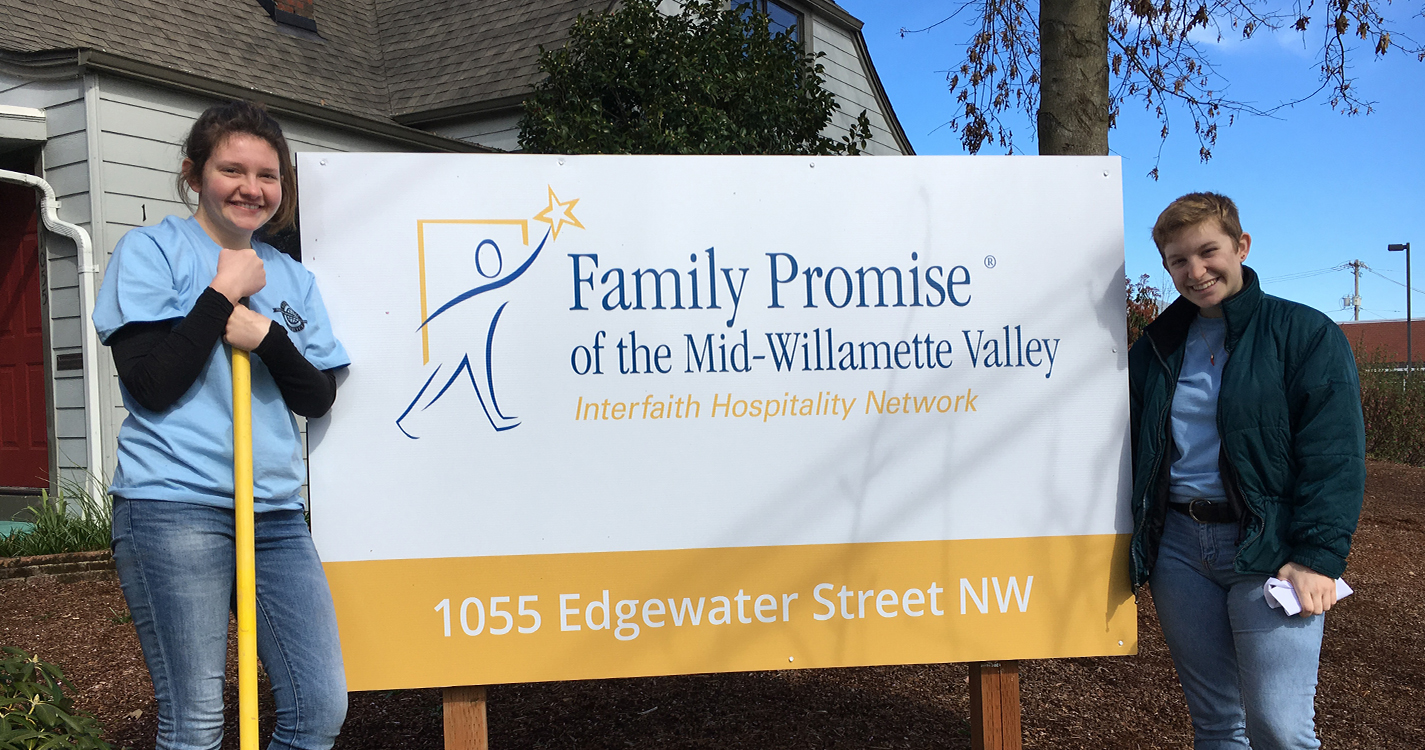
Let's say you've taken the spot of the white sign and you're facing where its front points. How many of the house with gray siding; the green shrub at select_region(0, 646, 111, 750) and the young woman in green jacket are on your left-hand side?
1

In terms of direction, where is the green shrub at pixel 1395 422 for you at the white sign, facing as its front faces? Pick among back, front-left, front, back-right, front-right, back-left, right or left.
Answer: back-left

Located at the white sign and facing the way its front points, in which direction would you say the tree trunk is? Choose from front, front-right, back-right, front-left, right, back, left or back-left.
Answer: back-left

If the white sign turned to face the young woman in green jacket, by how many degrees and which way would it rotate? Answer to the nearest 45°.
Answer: approximately 90° to its left

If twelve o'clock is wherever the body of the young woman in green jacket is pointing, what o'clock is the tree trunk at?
The tree trunk is roughly at 4 o'clock from the young woman in green jacket.

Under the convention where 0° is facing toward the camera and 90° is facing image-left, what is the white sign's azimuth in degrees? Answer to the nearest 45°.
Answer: approximately 0°

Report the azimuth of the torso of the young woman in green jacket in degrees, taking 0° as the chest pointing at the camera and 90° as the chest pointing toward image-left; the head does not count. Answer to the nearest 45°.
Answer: approximately 45°

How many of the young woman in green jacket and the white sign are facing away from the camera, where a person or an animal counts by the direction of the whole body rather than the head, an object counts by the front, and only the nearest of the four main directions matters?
0

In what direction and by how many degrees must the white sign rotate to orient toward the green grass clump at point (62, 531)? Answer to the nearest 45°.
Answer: approximately 135° to its right

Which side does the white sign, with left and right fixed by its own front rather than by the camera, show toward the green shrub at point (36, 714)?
right

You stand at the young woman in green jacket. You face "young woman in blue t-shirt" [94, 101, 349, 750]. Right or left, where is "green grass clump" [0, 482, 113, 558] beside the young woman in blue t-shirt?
right
